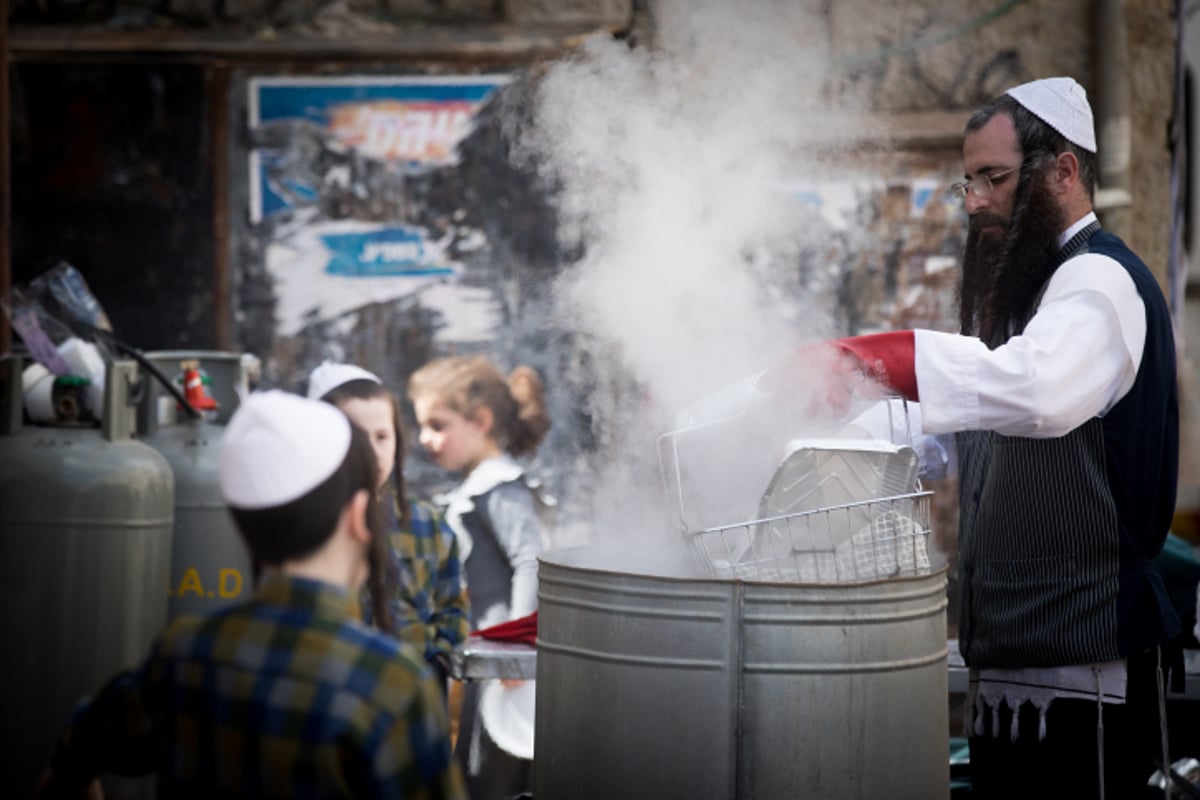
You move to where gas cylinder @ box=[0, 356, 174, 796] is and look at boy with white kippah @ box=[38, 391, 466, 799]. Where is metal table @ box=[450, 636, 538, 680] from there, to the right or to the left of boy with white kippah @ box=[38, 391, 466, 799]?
left

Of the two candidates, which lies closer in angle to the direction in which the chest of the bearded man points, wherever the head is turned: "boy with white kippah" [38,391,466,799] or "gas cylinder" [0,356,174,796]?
the gas cylinder

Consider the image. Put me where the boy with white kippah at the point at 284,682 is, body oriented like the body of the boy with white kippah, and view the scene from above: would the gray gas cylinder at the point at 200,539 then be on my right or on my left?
on my left

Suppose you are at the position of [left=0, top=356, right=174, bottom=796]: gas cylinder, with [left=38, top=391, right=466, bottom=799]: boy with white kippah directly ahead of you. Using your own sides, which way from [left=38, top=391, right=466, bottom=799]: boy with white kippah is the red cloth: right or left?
left

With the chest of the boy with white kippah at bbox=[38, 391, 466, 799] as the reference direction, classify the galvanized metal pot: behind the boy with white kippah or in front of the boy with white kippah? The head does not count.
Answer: in front

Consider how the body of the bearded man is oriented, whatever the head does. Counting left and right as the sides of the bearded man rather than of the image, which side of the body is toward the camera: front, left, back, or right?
left

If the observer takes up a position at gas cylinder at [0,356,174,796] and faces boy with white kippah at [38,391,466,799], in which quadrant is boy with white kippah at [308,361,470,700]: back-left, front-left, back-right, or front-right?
front-left

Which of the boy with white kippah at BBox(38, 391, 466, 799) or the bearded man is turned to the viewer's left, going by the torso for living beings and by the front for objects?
the bearded man

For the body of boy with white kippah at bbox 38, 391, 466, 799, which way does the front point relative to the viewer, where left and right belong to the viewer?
facing away from the viewer and to the right of the viewer

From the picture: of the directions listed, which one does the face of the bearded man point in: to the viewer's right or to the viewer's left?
to the viewer's left

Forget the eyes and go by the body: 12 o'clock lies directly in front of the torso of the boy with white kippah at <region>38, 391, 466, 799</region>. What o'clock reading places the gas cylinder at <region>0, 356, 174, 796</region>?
The gas cylinder is roughly at 10 o'clock from the boy with white kippah.

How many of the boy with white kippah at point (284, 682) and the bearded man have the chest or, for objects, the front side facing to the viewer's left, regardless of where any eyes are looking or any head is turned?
1

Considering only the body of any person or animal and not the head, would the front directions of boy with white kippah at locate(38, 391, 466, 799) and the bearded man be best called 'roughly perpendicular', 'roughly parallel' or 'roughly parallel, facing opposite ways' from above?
roughly perpendicular
